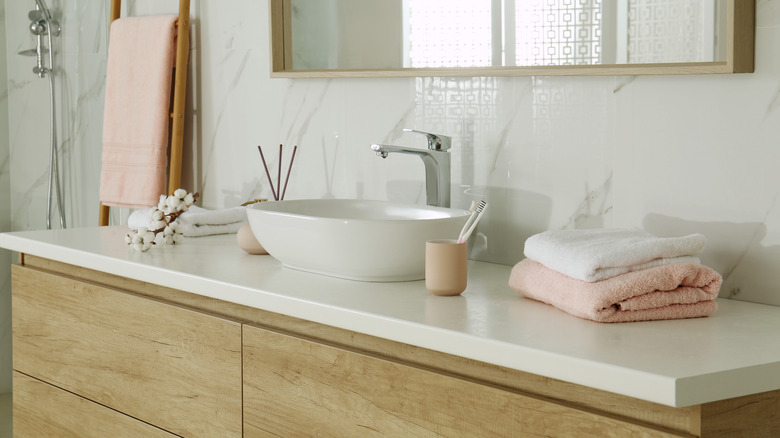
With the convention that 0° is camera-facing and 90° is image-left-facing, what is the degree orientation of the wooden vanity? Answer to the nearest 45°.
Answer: approximately 45°

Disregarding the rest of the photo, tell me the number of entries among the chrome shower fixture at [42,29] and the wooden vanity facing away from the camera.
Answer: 0

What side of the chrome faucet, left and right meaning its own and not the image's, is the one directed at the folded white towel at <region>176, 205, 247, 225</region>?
right

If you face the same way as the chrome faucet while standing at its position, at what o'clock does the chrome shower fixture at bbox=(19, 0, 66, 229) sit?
The chrome shower fixture is roughly at 3 o'clock from the chrome faucet.

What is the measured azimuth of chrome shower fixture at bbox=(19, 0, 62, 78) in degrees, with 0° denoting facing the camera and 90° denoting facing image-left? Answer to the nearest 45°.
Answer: approximately 45°

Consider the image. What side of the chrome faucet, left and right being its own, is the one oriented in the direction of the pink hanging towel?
right

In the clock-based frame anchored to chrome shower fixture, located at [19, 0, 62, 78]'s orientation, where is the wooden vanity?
The wooden vanity is roughly at 10 o'clock from the chrome shower fixture.

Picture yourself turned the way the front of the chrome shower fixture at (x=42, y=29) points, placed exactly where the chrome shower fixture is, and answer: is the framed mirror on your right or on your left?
on your left

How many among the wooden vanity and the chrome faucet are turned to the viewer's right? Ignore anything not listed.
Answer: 0

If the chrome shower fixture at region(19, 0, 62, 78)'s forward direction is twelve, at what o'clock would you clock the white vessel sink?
The white vessel sink is roughly at 10 o'clock from the chrome shower fixture.

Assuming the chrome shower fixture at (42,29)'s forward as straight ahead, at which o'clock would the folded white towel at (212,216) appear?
The folded white towel is roughly at 10 o'clock from the chrome shower fixture.
